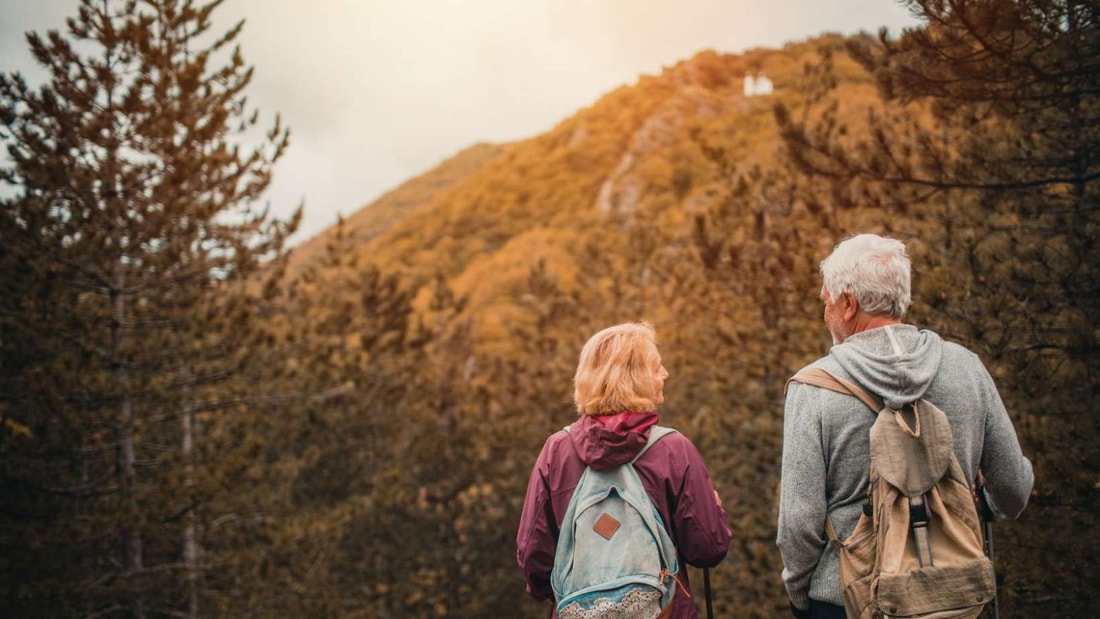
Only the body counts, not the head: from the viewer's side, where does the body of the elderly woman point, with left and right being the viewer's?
facing away from the viewer

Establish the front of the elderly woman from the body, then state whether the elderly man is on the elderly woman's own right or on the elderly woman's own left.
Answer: on the elderly woman's own right

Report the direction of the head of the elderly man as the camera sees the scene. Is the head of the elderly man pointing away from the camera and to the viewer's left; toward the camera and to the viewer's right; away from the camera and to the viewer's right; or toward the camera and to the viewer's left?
away from the camera and to the viewer's left

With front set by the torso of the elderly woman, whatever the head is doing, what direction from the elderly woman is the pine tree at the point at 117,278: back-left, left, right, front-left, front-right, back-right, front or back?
front-left

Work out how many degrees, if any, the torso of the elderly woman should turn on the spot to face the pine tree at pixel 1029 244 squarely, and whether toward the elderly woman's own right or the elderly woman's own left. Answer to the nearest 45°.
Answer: approximately 45° to the elderly woman's own right

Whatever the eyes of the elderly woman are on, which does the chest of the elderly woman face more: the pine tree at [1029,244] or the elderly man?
the pine tree
